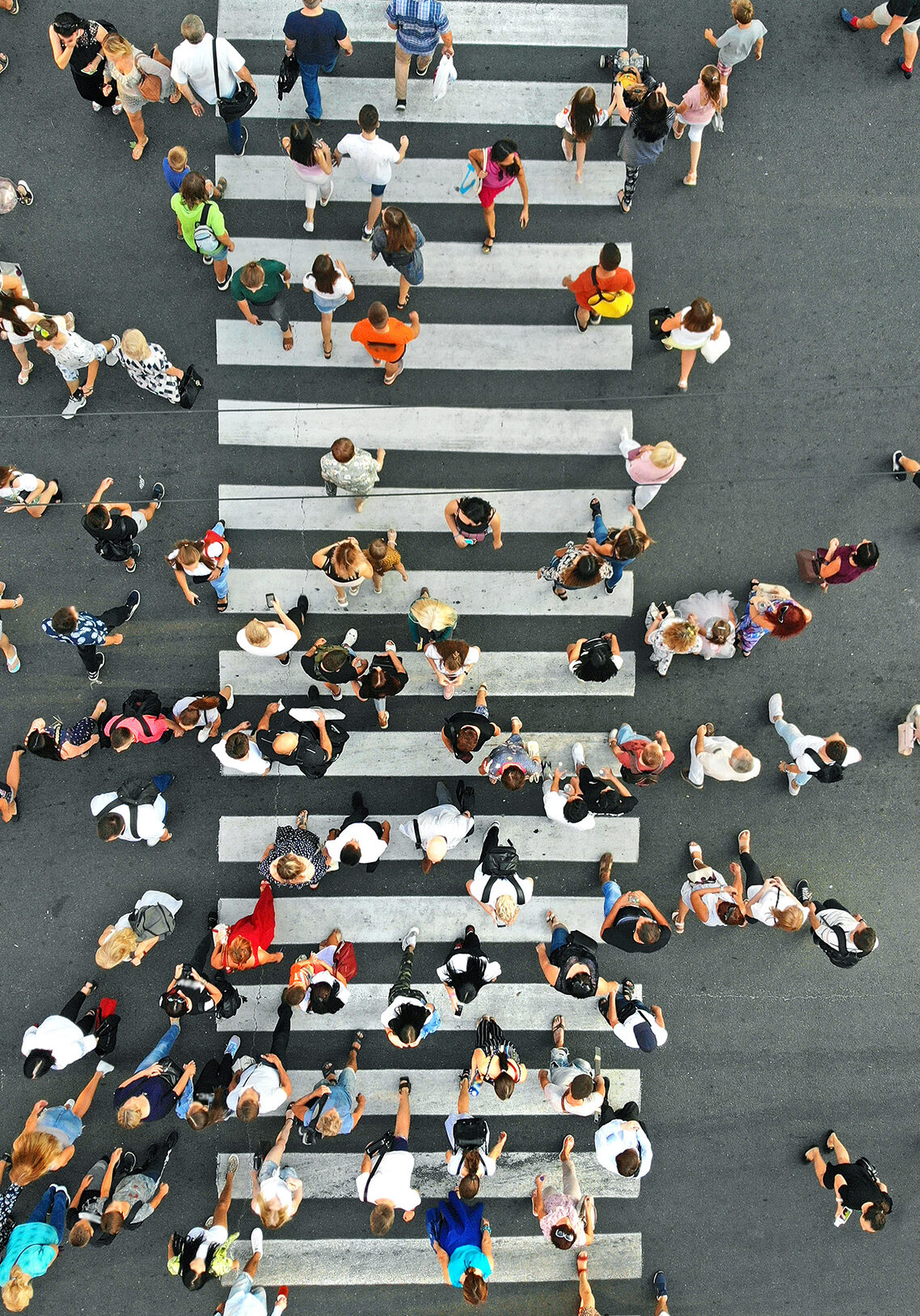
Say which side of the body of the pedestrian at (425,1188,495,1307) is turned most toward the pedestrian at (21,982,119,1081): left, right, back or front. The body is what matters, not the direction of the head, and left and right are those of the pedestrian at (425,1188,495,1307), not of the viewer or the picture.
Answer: right

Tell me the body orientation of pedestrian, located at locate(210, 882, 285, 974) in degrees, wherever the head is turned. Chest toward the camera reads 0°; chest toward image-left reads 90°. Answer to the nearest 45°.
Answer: approximately 0°

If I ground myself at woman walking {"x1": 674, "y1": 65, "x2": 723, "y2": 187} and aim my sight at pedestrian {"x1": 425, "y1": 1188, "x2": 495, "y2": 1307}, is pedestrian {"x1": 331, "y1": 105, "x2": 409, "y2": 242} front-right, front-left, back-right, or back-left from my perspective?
front-right

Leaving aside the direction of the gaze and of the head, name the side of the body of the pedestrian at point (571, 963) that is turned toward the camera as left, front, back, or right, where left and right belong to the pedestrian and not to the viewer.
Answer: front

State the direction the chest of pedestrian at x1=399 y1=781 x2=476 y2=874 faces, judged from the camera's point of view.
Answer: toward the camera

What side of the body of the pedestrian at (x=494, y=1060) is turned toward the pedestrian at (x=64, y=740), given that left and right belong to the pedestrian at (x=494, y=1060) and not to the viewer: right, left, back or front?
right

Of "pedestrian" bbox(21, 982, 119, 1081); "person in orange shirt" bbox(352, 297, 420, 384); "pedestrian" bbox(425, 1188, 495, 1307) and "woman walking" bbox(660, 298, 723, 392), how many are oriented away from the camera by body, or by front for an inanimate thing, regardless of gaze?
2

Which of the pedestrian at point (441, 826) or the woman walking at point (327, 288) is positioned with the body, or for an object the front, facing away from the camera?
the woman walking
